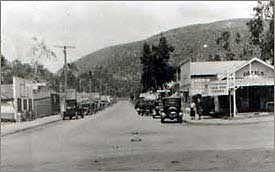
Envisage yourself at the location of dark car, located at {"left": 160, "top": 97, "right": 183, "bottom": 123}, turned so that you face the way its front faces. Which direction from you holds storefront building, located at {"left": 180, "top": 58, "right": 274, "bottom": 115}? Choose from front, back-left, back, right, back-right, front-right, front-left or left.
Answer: back-left
